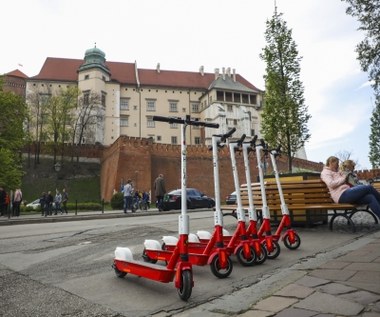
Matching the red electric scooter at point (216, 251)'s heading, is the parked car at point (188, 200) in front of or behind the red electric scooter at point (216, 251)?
behind

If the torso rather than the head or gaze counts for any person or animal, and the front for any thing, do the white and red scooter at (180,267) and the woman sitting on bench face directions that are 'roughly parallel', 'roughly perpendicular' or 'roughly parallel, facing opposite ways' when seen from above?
roughly parallel

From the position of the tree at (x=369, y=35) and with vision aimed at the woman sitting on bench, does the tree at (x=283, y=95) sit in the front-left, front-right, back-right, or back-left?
back-right

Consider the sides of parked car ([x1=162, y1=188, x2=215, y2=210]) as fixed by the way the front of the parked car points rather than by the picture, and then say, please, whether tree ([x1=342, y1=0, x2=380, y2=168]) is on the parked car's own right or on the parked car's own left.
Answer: on the parked car's own right

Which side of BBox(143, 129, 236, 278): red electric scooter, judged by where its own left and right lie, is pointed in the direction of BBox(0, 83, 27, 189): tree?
back

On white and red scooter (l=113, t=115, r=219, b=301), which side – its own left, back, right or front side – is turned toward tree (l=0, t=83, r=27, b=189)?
back

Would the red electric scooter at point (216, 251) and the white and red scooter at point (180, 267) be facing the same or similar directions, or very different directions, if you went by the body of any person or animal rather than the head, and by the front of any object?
same or similar directions

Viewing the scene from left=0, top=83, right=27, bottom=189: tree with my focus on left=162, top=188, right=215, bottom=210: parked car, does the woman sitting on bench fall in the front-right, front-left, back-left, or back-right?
front-right

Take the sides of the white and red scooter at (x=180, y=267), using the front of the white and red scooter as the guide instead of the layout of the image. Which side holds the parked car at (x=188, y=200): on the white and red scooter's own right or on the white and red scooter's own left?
on the white and red scooter's own left
